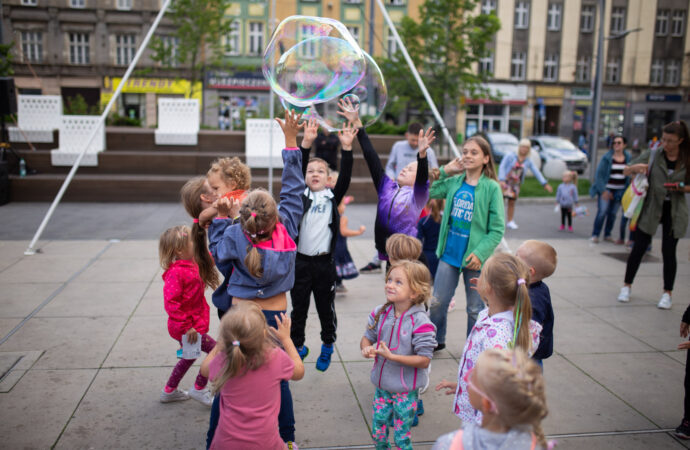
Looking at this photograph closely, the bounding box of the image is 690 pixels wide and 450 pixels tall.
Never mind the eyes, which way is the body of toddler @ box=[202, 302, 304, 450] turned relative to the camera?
away from the camera

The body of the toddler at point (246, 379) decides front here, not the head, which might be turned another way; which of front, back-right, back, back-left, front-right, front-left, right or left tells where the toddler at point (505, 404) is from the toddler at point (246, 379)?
back-right

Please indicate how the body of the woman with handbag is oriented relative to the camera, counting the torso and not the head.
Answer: toward the camera

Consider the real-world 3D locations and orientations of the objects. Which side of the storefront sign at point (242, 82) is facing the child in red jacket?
front

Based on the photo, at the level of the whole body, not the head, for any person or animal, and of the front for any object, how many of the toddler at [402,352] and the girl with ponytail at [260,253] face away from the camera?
1

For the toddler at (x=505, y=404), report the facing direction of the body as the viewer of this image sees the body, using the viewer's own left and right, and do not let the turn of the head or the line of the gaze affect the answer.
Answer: facing away from the viewer and to the left of the viewer

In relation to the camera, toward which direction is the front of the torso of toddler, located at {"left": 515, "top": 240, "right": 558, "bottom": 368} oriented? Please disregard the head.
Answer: to the viewer's left

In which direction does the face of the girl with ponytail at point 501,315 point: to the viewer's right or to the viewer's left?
to the viewer's left

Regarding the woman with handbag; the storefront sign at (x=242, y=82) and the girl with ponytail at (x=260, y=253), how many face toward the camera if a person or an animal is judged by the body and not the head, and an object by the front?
2

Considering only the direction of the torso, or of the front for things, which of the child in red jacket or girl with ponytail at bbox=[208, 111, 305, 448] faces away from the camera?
the girl with ponytail

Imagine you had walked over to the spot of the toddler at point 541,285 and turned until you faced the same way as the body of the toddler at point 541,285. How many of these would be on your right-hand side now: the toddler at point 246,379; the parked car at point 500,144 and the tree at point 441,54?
2

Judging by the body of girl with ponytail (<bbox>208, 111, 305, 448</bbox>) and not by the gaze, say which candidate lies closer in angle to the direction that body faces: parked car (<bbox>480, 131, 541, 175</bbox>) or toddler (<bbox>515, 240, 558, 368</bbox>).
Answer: the parked car

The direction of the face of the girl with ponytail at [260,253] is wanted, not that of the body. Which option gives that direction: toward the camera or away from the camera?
away from the camera

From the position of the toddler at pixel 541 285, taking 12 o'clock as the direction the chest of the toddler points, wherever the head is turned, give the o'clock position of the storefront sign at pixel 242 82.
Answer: The storefront sign is roughly at 2 o'clock from the toddler.

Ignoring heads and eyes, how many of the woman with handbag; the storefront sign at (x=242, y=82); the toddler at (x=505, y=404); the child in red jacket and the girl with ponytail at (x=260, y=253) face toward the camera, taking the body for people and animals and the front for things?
2

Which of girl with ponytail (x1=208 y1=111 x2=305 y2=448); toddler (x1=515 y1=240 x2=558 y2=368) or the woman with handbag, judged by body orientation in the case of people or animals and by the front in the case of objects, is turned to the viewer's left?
the toddler

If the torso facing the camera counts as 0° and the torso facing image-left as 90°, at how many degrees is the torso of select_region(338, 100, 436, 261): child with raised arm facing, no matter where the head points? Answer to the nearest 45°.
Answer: approximately 45°

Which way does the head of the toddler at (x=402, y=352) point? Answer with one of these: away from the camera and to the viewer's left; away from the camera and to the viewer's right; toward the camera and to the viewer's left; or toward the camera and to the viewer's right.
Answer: toward the camera and to the viewer's left
